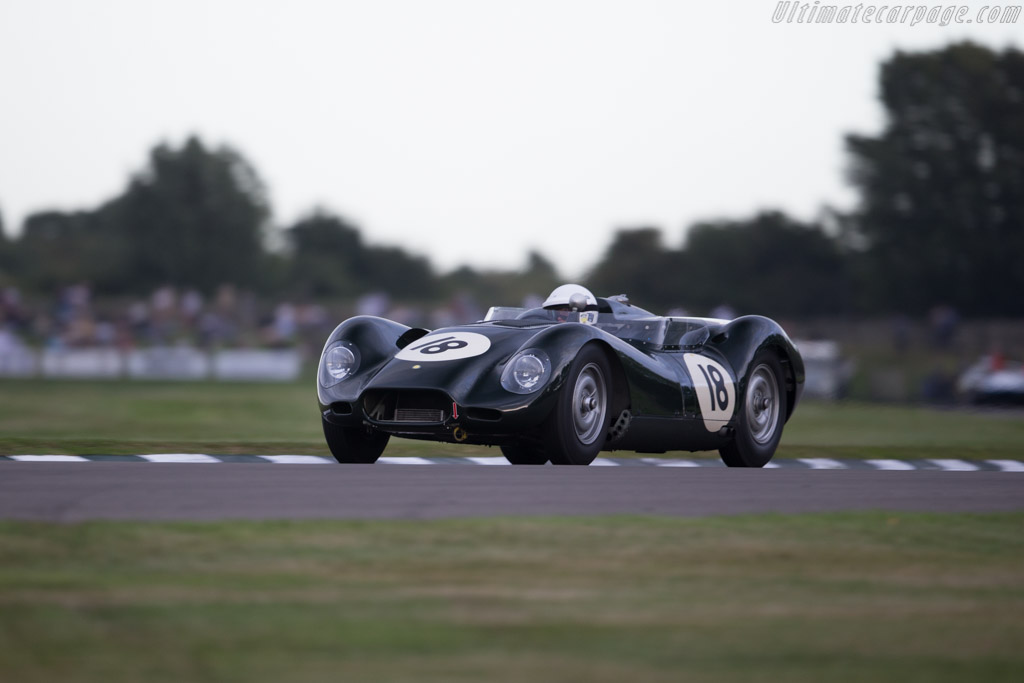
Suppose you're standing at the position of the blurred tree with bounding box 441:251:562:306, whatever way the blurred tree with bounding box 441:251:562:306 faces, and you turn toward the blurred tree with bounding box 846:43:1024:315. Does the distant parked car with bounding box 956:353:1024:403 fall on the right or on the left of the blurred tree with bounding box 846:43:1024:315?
right

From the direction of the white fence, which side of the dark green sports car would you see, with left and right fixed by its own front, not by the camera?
right

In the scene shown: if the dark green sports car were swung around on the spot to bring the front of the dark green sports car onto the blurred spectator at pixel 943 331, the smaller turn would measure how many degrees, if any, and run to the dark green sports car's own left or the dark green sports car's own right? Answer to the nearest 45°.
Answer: approximately 135° to the dark green sports car's own right

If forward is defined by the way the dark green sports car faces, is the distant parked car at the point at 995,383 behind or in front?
behind

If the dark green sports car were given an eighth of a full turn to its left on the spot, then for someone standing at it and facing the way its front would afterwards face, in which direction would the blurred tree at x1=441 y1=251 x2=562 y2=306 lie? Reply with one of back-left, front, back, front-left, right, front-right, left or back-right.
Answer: back

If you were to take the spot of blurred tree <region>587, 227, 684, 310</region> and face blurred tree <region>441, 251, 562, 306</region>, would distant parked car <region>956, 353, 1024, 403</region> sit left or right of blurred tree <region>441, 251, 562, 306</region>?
left

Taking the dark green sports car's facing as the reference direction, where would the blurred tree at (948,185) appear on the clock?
The blurred tree is roughly at 5 o'clock from the dark green sports car.

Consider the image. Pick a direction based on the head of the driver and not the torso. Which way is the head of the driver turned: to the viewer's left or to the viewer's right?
to the viewer's left

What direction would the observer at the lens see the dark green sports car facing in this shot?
facing the viewer and to the left of the viewer
